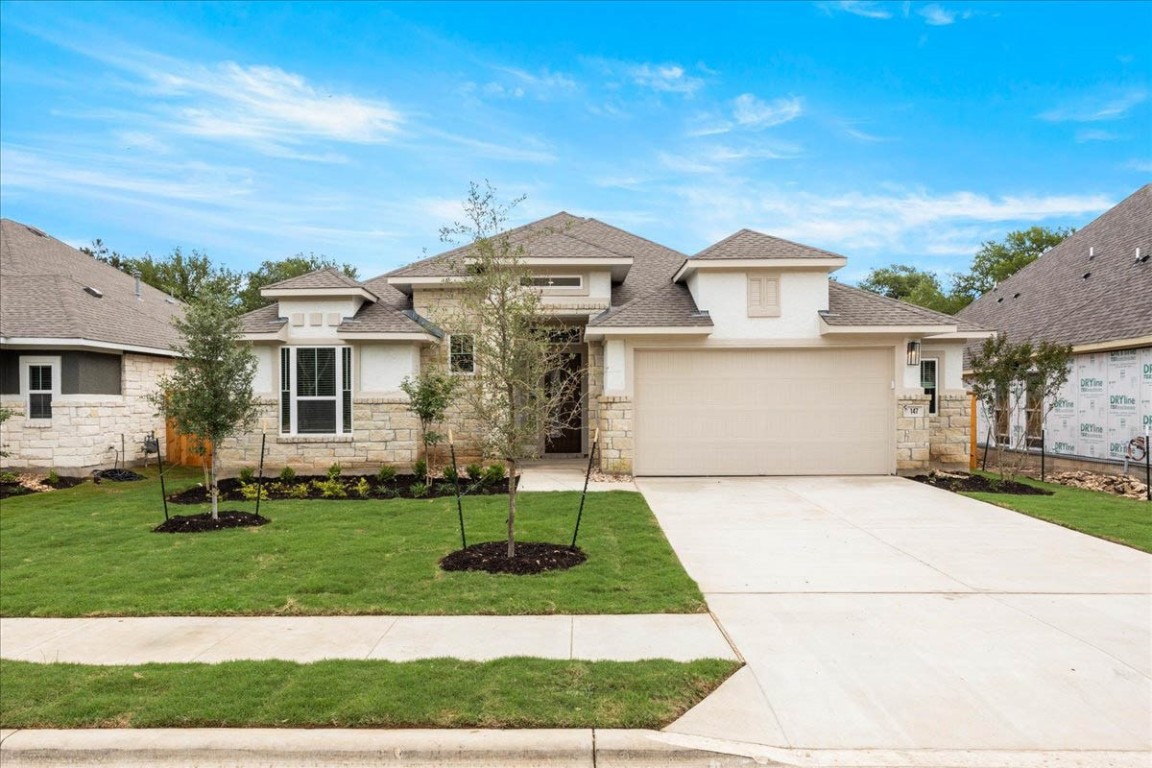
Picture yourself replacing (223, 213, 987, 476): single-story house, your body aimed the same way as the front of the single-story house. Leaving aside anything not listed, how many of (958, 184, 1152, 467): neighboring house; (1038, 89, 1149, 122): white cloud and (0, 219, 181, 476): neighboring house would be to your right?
1

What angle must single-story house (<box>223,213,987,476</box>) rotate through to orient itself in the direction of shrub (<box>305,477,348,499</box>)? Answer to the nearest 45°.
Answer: approximately 90° to its right

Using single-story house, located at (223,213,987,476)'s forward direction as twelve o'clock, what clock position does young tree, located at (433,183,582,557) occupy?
The young tree is roughly at 1 o'clock from the single-story house.

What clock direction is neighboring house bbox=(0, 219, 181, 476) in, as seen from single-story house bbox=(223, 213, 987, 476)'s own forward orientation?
The neighboring house is roughly at 3 o'clock from the single-story house.

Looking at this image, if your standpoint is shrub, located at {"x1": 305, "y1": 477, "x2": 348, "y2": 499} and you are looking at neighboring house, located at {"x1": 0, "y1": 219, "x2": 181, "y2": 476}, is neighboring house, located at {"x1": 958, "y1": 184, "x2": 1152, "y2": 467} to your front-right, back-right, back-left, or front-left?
back-right

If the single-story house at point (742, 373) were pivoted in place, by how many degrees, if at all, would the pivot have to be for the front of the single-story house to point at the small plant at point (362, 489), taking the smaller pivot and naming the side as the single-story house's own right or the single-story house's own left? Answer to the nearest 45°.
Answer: approximately 90° to the single-story house's own right

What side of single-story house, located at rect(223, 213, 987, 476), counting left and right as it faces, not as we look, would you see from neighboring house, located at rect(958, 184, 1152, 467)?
left

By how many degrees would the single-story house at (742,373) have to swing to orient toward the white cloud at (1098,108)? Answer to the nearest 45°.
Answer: approximately 90° to its left

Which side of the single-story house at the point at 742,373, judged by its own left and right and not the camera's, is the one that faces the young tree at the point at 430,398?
right

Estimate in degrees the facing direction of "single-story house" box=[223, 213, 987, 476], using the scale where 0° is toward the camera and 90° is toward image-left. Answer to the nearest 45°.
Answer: approximately 0°

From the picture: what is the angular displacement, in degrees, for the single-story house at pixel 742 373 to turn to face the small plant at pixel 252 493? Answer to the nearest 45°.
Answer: approximately 90° to its right
